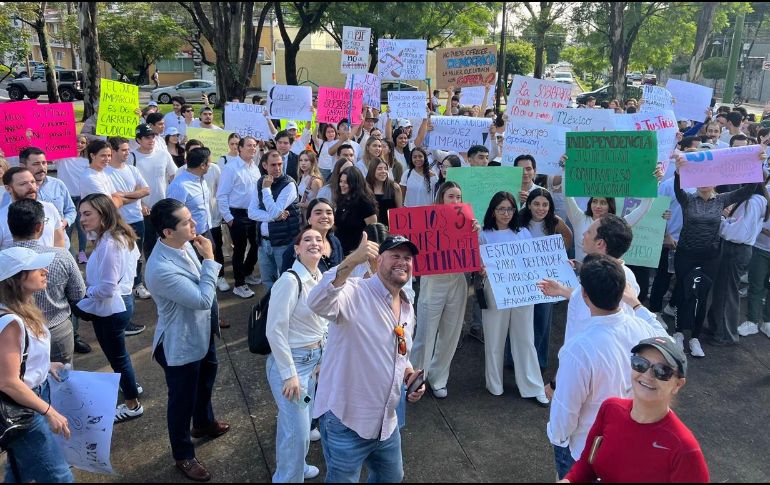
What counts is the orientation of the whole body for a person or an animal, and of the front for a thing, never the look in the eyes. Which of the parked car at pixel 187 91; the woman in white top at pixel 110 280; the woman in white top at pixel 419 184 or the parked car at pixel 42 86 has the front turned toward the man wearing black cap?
the woman in white top at pixel 419 184

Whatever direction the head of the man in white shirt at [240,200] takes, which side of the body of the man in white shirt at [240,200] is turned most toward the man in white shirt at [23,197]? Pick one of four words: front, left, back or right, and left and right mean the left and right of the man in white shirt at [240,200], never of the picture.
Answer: right

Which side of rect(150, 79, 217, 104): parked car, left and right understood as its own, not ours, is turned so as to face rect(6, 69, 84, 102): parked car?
front

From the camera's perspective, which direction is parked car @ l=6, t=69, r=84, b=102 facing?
to the viewer's left

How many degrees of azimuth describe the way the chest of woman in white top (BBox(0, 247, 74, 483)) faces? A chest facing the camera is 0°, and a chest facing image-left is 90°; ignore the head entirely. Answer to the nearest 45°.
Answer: approximately 270°

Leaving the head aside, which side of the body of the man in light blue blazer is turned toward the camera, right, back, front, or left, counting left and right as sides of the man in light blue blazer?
right

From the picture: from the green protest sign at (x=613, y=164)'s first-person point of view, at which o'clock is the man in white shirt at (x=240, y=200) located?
The man in white shirt is roughly at 3 o'clock from the green protest sign.

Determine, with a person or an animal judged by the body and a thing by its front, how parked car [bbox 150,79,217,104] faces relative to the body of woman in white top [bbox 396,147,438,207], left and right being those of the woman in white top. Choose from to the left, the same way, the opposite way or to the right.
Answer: to the right

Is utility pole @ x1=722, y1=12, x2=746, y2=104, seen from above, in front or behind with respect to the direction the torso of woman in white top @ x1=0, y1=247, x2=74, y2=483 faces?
in front

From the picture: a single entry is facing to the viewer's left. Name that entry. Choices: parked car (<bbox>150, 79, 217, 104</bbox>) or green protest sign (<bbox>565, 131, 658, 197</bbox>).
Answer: the parked car
